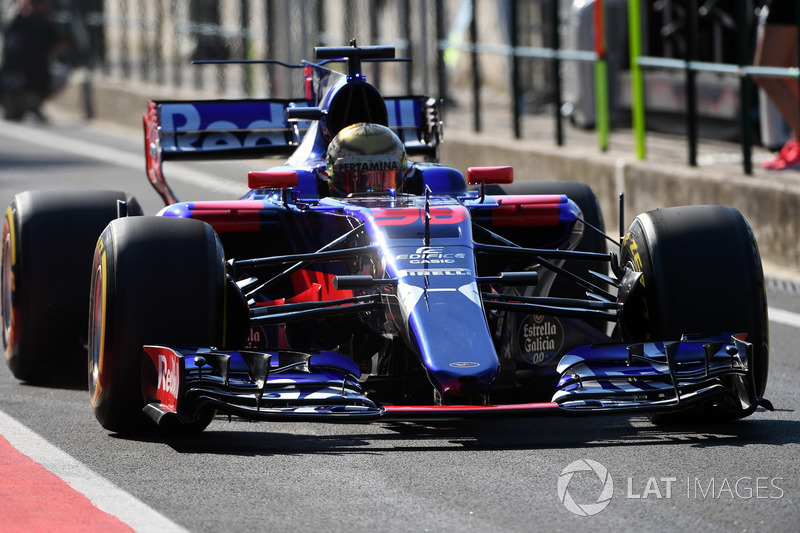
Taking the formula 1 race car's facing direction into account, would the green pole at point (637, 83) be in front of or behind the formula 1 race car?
behind

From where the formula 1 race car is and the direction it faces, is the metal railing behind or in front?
behind

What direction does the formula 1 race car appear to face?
toward the camera
